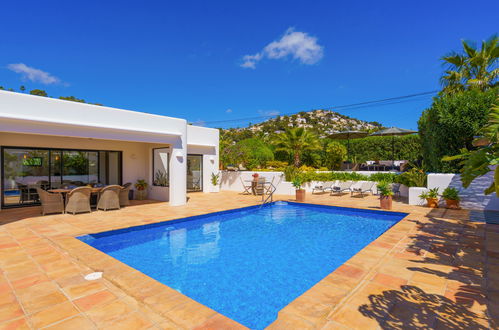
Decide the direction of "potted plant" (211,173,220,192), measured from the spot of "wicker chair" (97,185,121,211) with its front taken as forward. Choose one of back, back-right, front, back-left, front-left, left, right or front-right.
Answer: right

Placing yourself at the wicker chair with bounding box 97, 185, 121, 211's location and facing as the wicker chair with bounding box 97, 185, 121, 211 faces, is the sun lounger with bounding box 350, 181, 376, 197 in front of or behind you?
behind

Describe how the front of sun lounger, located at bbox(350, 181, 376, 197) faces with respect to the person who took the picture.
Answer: facing the viewer and to the left of the viewer

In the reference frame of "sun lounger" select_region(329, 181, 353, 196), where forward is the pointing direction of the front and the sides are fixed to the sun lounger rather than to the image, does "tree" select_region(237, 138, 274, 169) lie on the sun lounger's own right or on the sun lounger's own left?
on the sun lounger's own right

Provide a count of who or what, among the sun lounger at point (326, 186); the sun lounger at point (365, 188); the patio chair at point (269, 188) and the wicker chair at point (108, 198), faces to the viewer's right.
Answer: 0

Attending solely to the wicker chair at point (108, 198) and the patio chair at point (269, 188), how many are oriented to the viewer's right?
0

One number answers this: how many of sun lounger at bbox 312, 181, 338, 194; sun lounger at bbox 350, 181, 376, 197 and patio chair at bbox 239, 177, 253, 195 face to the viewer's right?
1

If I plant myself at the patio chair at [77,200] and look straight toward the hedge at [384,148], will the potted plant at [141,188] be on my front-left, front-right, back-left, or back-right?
front-left

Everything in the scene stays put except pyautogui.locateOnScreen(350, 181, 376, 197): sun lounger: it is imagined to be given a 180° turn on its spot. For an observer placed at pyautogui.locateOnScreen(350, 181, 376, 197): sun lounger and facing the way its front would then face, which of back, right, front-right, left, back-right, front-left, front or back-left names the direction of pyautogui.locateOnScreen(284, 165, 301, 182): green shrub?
back-left

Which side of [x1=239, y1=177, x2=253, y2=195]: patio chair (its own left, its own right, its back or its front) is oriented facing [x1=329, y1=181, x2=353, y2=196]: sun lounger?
front

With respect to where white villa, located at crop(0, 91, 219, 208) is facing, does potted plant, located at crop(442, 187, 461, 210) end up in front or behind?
in front

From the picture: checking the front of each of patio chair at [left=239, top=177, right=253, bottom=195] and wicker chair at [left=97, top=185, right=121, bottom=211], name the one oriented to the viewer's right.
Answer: the patio chair

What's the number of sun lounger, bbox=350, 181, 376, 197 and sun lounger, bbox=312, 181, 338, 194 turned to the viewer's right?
0

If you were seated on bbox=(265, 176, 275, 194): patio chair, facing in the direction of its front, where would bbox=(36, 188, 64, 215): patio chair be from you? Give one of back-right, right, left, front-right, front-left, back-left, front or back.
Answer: front-left

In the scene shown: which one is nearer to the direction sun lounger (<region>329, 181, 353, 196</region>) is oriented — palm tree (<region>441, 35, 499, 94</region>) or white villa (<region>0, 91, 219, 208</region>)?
the white villa

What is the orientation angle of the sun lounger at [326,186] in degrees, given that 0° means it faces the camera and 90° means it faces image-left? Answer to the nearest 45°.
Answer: approximately 45°
